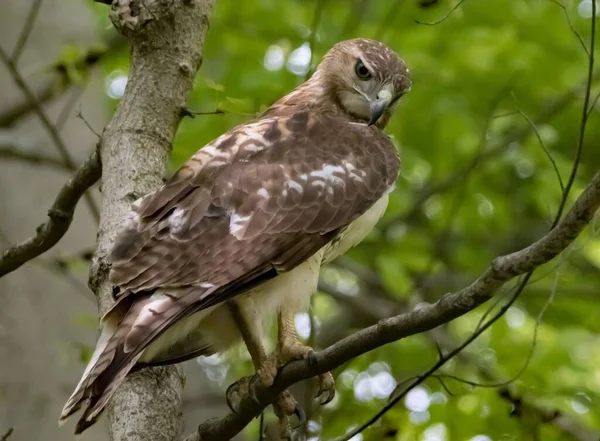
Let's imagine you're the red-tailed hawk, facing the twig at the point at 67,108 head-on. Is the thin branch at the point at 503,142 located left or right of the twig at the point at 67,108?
right

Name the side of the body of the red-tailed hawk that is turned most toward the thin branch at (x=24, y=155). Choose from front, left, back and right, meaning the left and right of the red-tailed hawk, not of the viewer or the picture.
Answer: left

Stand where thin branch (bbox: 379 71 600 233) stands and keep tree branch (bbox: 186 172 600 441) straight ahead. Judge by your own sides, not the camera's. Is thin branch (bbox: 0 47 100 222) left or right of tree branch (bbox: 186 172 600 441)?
right

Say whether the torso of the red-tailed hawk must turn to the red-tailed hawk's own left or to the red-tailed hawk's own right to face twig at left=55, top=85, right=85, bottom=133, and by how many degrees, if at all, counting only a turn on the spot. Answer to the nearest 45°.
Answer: approximately 90° to the red-tailed hawk's own left

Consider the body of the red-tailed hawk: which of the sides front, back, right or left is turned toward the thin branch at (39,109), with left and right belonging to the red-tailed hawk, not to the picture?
left

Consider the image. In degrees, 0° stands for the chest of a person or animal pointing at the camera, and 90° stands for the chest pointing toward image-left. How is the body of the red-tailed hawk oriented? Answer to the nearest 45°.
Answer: approximately 270°

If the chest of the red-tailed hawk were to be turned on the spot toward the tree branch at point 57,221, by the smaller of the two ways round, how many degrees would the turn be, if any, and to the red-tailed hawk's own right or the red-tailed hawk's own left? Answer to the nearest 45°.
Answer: approximately 135° to the red-tailed hawk's own left
